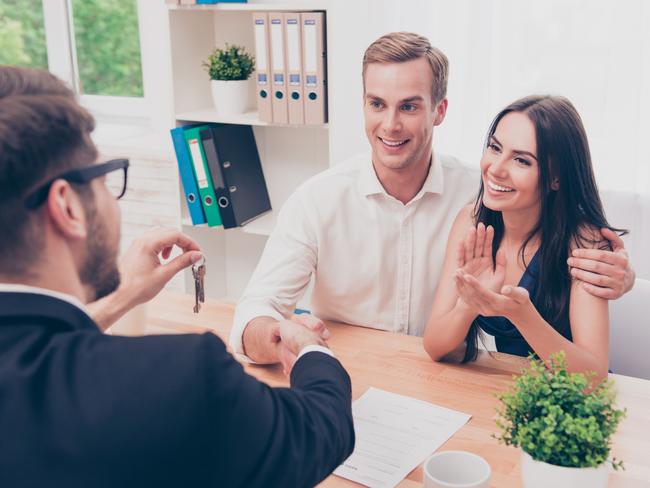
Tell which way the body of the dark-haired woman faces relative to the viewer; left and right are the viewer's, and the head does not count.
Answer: facing the viewer and to the left of the viewer

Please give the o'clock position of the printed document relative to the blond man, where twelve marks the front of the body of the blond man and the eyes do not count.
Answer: The printed document is roughly at 12 o'clock from the blond man.

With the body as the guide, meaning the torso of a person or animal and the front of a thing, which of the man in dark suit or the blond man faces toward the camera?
the blond man

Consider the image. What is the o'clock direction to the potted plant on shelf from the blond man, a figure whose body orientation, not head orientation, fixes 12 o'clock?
The potted plant on shelf is roughly at 5 o'clock from the blond man.

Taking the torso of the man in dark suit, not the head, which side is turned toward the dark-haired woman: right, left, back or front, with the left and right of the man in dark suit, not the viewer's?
front

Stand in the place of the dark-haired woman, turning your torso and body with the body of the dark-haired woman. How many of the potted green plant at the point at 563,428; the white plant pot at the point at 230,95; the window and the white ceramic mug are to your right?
2

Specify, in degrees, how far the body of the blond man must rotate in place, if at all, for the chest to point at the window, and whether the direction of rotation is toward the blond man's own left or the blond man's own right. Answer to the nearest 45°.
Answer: approximately 135° to the blond man's own right

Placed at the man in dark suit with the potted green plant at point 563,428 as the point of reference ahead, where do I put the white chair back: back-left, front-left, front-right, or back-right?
front-left

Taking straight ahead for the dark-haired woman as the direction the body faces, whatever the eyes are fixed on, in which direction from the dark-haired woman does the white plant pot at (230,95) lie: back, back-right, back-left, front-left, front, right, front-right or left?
right

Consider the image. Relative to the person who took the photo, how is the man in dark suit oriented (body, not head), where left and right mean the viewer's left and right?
facing away from the viewer and to the right of the viewer

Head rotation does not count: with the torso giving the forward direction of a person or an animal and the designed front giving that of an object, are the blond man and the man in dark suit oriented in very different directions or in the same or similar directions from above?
very different directions

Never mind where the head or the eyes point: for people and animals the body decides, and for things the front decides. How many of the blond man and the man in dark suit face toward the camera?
1

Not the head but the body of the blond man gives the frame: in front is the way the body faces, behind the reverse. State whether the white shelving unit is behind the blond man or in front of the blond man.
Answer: behind

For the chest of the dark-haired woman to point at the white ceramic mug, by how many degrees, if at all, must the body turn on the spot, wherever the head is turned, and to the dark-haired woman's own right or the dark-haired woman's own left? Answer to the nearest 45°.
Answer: approximately 45° to the dark-haired woman's own left

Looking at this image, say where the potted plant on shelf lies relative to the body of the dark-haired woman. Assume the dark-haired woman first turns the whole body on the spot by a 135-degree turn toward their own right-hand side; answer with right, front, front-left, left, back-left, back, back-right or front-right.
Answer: front-left

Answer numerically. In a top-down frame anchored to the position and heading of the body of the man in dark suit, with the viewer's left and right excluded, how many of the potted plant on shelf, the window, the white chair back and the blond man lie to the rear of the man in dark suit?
0

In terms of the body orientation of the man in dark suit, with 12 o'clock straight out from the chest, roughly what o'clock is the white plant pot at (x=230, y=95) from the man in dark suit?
The white plant pot is roughly at 11 o'clock from the man in dark suit.

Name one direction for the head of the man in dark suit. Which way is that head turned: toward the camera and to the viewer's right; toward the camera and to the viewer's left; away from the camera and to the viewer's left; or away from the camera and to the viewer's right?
away from the camera and to the viewer's right

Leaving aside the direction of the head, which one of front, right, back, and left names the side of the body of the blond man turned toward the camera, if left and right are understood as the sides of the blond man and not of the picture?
front
